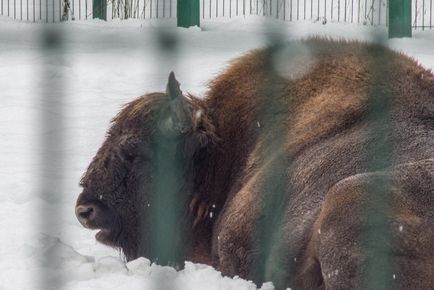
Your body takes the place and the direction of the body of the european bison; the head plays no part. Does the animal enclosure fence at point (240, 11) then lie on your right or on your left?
on your right

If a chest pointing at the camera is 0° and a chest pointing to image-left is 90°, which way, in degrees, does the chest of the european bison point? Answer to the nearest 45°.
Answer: approximately 90°
